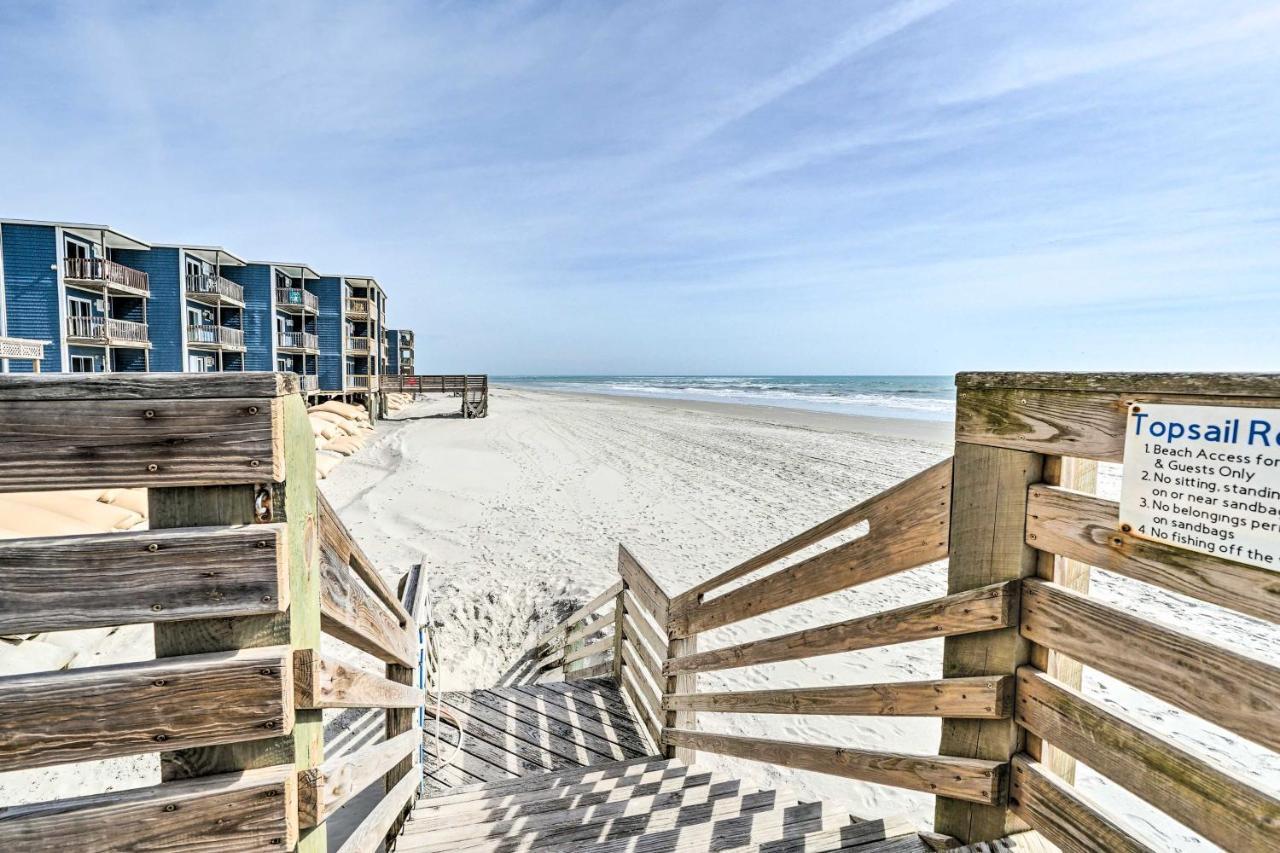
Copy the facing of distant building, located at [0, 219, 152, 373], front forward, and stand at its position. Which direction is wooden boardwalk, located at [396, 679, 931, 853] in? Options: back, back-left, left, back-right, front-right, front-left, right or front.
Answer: front-right

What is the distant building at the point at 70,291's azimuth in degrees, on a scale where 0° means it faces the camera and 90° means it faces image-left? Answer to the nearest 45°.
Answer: approximately 315°

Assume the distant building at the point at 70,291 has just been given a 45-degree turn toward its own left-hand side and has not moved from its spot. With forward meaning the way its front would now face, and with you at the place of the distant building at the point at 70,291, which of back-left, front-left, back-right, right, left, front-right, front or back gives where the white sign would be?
right

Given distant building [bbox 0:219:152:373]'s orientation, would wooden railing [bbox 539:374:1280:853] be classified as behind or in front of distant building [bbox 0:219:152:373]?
in front

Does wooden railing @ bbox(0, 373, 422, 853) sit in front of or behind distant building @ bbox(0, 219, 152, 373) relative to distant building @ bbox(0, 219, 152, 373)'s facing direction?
in front

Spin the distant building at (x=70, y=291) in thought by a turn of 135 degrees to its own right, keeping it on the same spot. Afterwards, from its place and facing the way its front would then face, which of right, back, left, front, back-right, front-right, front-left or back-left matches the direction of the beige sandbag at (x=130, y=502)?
left

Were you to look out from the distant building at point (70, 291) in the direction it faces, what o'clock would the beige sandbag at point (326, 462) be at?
The beige sandbag is roughly at 1 o'clock from the distant building.

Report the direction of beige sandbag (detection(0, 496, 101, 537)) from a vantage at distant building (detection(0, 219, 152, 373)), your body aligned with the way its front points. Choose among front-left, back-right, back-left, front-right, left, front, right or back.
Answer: front-right
